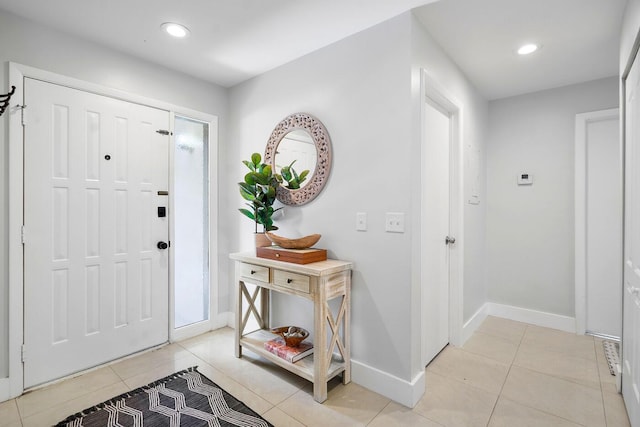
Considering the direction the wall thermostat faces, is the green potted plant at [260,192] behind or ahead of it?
ahead

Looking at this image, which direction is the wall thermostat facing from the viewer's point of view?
toward the camera

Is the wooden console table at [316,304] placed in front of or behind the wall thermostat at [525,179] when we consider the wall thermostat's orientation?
in front

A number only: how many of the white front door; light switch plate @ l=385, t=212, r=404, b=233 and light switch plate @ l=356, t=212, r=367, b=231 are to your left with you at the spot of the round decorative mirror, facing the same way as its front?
2

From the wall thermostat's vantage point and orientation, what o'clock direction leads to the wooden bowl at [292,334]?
The wooden bowl is roughly at 1 o'clock from the wall thermostat.

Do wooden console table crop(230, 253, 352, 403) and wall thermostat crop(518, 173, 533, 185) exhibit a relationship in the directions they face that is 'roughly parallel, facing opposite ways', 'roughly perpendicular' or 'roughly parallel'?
roughly parallel

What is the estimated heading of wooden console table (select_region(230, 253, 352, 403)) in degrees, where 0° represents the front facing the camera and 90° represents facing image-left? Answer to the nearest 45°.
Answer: approximately 45°

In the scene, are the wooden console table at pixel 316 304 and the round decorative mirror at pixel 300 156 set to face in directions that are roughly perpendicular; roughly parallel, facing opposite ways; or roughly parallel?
roughly parallel

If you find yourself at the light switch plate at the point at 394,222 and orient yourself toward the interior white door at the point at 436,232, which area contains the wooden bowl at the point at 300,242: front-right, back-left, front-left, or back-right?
back-left

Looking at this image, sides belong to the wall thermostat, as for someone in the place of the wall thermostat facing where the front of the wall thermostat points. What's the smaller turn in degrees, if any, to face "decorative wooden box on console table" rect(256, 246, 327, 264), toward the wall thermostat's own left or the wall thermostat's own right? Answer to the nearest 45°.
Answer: approximately 45° to the wall thermostat's own right
